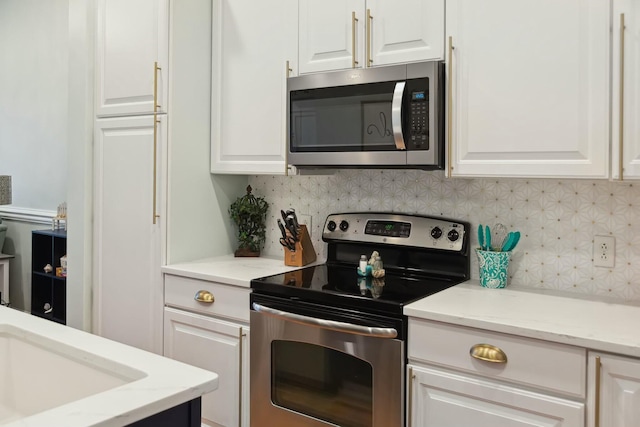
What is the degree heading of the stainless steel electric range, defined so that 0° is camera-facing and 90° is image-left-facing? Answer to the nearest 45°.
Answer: approximately 45°

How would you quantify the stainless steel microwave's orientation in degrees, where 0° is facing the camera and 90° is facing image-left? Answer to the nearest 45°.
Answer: approximately 45°

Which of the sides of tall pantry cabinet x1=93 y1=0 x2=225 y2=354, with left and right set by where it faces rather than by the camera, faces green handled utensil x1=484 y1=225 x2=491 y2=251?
left

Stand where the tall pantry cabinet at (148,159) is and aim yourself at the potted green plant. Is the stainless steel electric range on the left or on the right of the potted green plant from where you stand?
right

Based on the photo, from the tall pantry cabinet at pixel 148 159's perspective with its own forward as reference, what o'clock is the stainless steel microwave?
The stainless steel microwave is roughly at 9 o'clock from the tall pantry cabinet.

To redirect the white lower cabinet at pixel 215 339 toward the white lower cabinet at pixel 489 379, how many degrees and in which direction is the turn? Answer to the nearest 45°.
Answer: approximately 90° to its left

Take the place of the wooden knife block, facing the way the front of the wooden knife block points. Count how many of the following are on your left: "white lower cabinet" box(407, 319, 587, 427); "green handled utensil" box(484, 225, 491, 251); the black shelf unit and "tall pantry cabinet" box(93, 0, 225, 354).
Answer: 2

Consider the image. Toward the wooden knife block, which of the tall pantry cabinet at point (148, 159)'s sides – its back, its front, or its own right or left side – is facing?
left
